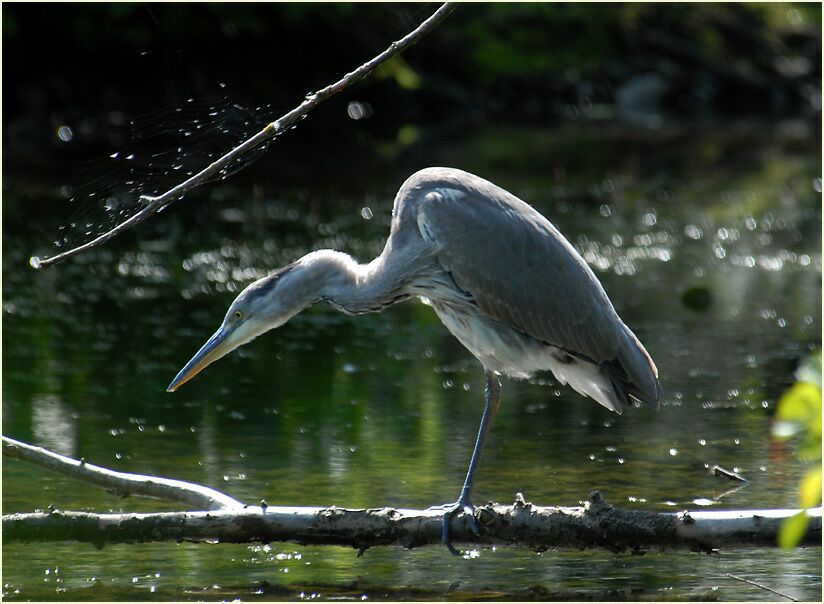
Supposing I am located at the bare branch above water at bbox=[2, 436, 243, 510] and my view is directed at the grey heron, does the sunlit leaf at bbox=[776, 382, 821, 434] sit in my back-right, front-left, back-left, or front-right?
front-right

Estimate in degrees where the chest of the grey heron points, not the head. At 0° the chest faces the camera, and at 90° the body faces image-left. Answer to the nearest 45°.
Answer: approximately 90°

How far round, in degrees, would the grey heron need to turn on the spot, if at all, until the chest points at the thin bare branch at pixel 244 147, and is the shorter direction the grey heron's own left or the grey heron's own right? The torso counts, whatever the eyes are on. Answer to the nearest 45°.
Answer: approximately 45° to the grey heron's own left

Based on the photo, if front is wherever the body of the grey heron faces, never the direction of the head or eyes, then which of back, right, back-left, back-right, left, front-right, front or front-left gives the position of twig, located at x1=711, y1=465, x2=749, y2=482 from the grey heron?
back-right

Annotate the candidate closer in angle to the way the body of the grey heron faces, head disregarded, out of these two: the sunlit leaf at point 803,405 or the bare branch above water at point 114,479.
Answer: the bare branch above water
